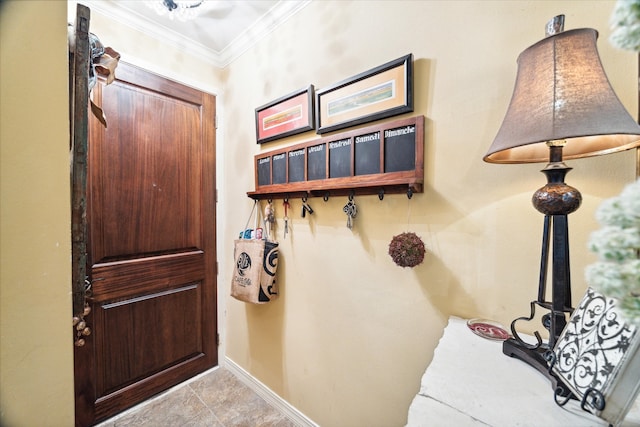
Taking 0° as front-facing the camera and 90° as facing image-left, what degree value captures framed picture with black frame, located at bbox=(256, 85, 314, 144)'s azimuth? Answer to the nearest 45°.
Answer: approximately 45°

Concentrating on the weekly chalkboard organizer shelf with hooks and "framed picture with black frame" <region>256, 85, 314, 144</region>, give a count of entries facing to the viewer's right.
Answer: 0

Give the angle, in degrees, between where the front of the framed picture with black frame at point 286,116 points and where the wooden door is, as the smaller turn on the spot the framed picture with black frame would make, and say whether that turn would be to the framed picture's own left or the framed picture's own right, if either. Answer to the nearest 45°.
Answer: approximately 45° to the framed picture's own right

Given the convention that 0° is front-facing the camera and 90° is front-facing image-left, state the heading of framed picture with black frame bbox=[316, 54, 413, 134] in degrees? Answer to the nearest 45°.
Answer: approximately 45°

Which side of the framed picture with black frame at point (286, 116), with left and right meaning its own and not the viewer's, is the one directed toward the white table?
left

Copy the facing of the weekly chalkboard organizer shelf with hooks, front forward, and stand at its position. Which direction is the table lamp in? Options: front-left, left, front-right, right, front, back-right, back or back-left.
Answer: left

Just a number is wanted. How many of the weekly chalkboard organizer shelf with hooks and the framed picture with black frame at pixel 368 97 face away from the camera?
0

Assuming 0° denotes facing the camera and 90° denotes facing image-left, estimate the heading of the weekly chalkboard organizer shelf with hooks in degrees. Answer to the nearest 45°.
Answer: approximately 45°

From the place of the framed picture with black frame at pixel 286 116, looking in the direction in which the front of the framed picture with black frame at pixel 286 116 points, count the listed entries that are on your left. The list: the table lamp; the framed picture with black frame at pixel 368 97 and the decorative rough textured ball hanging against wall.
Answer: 3
